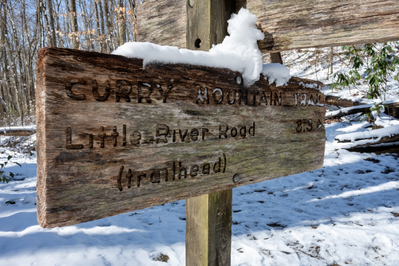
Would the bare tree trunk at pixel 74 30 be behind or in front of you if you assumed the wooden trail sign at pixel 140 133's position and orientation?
behind

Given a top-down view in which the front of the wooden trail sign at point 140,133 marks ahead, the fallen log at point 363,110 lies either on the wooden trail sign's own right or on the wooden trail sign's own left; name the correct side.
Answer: on the wooden trail sign's own left

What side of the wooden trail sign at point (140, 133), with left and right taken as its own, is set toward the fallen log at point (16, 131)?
back

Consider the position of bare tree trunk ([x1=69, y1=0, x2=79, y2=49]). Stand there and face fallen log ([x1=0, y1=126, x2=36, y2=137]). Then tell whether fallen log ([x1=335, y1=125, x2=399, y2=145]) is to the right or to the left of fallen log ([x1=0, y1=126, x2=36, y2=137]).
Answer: left

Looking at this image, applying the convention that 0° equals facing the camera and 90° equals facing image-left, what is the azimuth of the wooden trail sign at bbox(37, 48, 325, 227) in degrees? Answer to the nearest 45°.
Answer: approximately 315°
